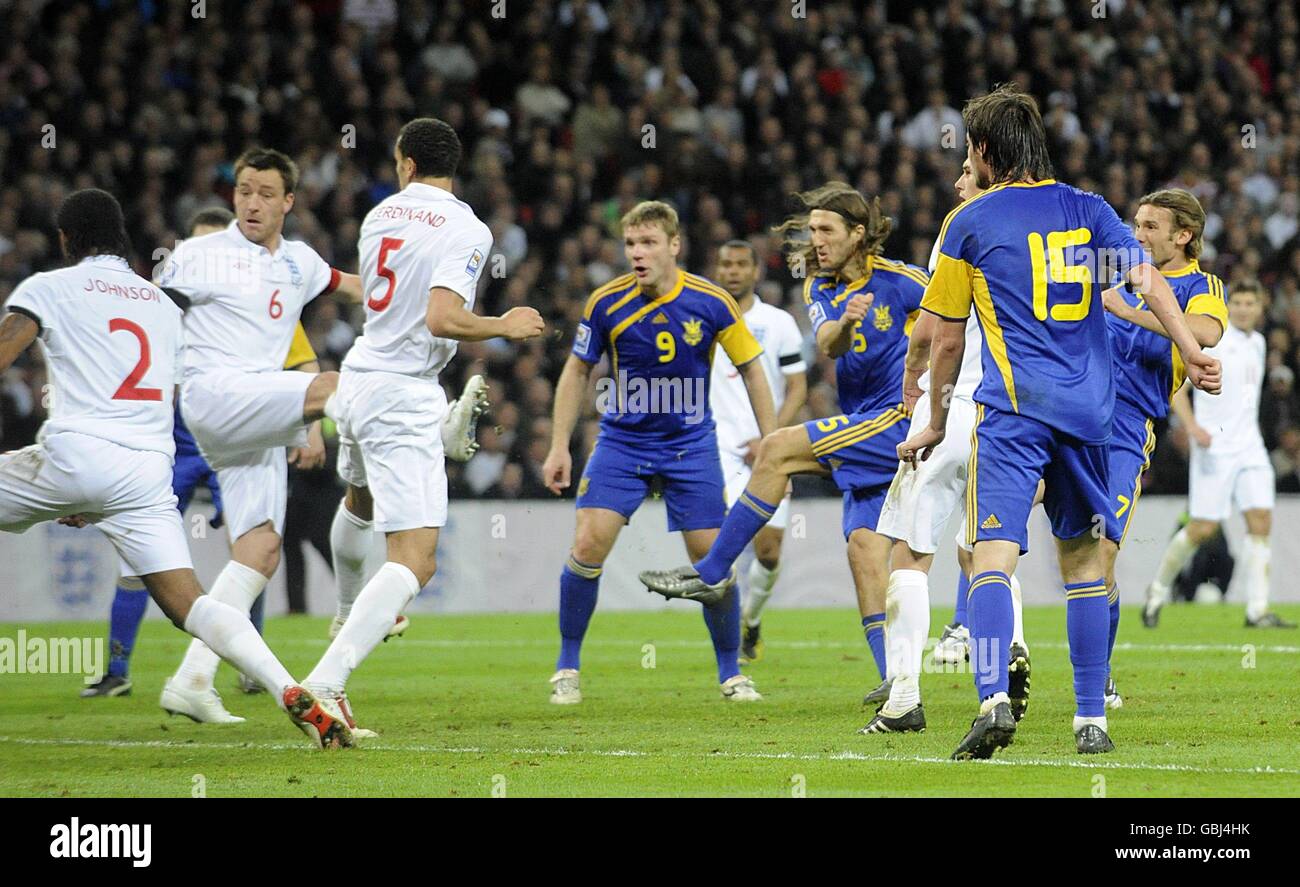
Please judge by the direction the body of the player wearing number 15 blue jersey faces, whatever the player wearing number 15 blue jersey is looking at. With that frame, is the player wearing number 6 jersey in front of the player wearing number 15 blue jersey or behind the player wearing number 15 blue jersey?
in front

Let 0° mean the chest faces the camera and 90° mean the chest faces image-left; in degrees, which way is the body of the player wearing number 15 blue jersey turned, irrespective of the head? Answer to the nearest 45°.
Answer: approximately 135°

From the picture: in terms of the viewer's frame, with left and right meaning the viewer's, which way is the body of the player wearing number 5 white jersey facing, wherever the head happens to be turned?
facing away from the viewer and to the right of the viewer

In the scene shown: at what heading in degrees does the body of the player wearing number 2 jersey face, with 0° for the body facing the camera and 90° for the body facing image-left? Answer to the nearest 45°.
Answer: approximately 135°

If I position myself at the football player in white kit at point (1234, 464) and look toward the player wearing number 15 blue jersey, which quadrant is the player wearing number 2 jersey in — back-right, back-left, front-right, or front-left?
front-right

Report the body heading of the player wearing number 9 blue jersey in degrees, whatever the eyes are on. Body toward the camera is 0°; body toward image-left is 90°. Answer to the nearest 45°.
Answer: approximately 0°

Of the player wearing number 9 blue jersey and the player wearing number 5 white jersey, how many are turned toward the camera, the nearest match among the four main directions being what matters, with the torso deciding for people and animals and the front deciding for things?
1

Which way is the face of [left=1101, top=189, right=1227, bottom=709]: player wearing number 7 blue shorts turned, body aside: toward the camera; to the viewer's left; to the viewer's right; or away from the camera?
to the viewer's left

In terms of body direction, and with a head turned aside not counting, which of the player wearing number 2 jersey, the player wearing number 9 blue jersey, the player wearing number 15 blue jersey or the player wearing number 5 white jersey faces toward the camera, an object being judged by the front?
the player wearing number 9 blue jersey

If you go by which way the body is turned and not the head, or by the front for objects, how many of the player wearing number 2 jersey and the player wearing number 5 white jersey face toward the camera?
0

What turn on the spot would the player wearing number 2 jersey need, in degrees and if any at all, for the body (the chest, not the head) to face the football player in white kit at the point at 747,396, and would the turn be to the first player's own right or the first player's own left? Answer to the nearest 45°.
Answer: approximately 90° to the first player's own right

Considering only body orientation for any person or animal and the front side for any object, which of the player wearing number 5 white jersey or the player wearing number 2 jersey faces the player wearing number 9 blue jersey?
the player wearing number 5 white jersey

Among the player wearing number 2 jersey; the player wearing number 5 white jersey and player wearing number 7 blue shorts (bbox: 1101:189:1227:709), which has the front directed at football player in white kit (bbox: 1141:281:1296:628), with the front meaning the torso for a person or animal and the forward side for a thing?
the player wearing number 5 white jersey
